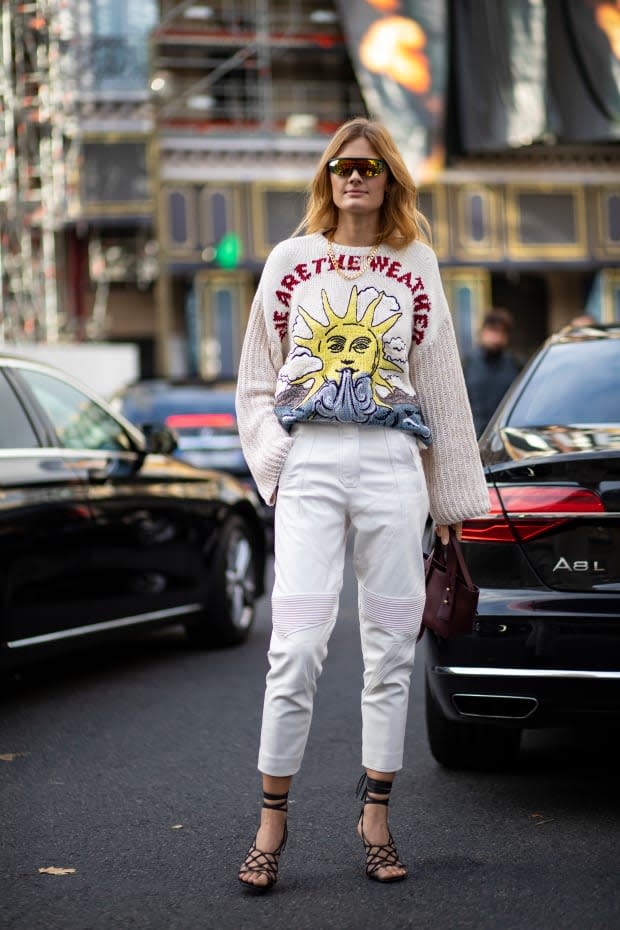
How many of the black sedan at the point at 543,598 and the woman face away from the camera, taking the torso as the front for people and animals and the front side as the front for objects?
1

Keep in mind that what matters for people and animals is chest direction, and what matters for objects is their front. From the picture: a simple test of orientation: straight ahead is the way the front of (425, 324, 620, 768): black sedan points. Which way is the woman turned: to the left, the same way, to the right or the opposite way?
the opposite way

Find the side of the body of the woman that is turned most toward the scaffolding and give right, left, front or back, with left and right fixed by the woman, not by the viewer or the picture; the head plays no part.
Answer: back

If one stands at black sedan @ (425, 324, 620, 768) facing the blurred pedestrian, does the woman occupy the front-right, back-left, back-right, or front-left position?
back-left

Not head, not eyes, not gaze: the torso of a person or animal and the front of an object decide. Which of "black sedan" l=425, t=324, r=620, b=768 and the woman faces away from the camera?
the black sedan

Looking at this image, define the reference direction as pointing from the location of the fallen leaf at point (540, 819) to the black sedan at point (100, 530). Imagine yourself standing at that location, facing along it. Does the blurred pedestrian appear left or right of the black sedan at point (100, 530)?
right

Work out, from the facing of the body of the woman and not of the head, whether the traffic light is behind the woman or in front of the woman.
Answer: behind

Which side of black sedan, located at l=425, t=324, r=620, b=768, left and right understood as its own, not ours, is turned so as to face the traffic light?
front

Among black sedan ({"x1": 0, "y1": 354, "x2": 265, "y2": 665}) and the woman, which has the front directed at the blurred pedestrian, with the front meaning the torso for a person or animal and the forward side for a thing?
the black sedan

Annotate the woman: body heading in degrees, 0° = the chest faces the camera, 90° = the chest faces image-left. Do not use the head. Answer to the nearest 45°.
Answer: approximately 0°

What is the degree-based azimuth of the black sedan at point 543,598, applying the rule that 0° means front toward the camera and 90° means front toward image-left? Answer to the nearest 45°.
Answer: approximately 180°

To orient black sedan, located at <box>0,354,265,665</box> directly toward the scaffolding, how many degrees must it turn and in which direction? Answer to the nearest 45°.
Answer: approximately 45° to its left

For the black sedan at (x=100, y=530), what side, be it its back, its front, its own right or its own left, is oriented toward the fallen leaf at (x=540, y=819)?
right
